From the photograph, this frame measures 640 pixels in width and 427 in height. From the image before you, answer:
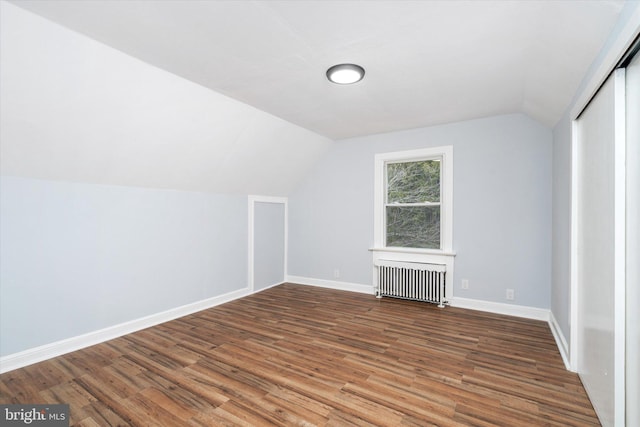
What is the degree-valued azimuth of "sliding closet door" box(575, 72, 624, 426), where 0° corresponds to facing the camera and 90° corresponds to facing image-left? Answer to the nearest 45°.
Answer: approximately 90°

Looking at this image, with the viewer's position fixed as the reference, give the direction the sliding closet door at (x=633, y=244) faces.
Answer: facing to the left of the viewer

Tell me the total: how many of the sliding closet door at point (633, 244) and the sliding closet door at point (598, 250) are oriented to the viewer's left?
2

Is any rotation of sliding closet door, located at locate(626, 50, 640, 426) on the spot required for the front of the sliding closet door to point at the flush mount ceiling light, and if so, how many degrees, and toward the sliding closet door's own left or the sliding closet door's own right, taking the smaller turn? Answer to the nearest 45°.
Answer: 0° — it already faces it

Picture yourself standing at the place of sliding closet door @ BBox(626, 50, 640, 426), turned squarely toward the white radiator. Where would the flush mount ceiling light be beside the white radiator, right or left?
left

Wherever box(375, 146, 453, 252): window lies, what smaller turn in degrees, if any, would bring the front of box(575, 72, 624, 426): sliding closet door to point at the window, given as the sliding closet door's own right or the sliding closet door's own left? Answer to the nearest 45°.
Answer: approximately 45° to the sliding closet door's own right
